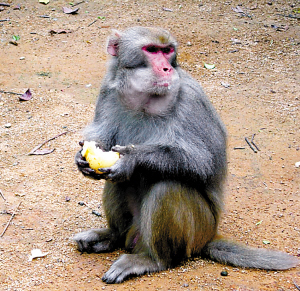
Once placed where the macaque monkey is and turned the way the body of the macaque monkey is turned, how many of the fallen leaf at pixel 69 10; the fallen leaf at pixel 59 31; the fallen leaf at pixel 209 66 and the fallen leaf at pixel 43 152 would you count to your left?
0

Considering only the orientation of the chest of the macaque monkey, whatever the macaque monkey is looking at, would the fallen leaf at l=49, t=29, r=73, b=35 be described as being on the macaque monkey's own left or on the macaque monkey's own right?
on the macaque monkey's own right

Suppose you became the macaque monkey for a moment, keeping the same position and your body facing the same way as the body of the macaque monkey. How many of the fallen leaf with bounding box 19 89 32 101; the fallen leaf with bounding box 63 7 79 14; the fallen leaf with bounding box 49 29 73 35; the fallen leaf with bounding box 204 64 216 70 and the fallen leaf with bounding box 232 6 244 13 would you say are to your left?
0

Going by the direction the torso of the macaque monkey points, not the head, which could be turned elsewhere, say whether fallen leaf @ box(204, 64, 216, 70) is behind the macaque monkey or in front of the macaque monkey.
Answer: behind

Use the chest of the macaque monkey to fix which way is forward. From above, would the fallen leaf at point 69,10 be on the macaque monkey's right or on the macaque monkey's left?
on the macaque monkey's right

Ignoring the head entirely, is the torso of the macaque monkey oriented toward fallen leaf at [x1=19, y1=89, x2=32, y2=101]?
no

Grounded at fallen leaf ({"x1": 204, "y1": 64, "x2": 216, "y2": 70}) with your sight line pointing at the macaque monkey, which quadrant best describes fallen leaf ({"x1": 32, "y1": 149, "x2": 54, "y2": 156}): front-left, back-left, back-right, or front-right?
front-right

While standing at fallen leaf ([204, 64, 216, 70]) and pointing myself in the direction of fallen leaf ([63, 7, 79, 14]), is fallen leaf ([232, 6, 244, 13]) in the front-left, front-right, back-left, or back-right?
front-right

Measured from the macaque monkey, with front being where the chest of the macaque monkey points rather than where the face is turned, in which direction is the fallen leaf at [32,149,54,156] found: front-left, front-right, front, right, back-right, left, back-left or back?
right

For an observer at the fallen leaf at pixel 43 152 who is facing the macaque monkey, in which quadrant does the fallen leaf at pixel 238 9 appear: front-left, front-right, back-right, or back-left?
back-left

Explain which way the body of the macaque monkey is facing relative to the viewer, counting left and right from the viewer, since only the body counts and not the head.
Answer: facing the viewer and to the left of the viewer

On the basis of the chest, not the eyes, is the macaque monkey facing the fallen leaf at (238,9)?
no
